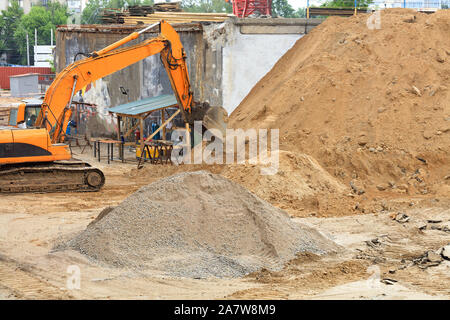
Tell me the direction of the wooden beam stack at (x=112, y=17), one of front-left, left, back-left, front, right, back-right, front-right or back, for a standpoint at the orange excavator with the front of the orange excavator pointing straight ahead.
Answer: left

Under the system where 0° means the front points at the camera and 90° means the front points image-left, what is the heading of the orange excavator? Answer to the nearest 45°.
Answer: approximately 270°

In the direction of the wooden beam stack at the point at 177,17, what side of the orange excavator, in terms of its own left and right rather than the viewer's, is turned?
left

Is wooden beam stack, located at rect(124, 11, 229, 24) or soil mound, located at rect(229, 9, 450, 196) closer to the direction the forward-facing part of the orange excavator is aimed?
the soil mound

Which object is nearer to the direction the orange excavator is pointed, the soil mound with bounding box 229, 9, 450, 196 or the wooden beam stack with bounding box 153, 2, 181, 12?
the soil mound

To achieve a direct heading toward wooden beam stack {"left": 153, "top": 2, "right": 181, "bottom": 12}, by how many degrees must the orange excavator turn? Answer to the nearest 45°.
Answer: approximately 90° to its left

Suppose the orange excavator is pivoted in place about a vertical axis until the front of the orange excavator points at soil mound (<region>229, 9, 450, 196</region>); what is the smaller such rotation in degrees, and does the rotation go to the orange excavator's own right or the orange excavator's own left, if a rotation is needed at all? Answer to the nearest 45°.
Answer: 0° — it already faces it
